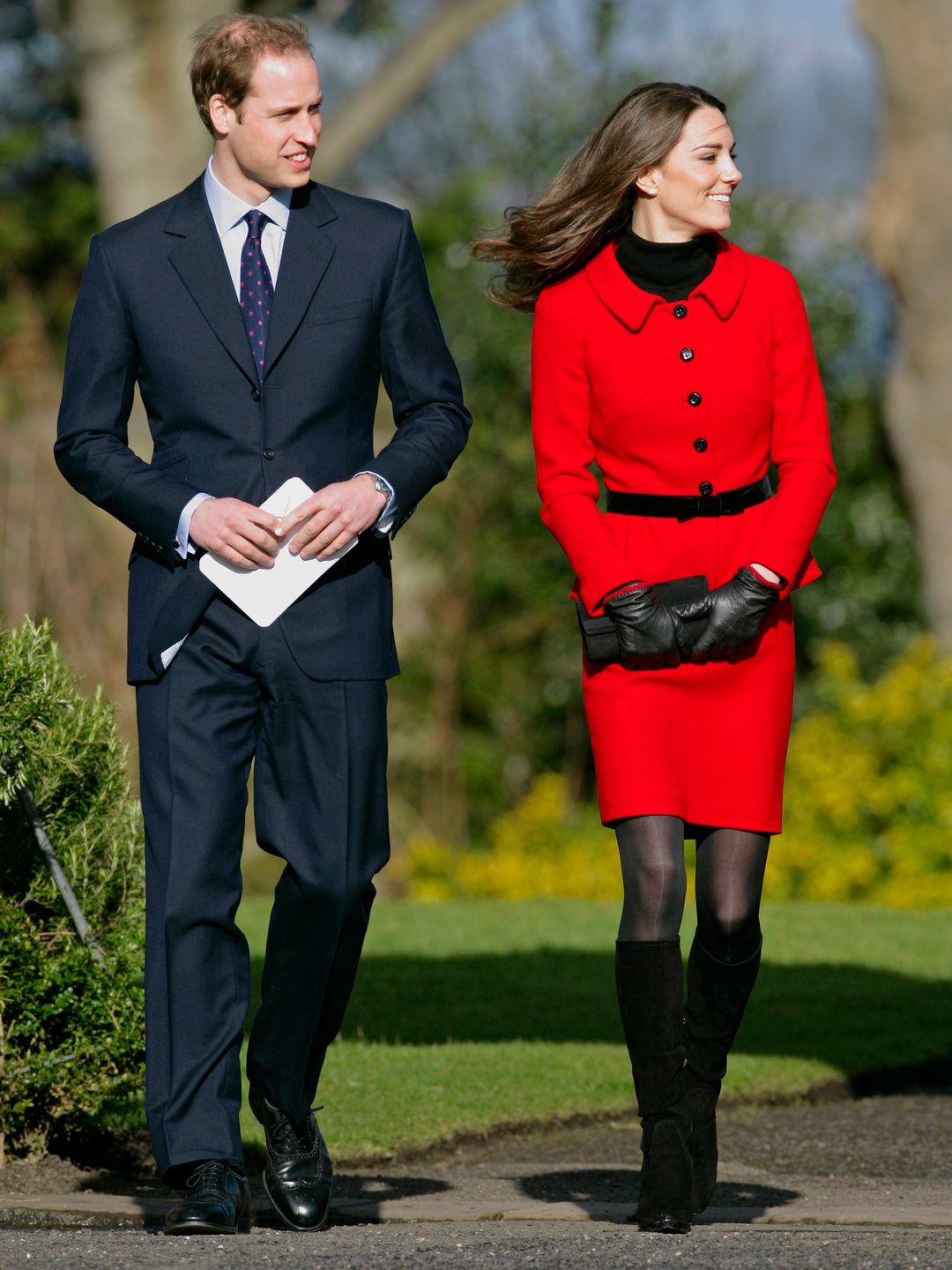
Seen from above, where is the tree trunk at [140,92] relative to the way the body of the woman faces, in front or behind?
behind

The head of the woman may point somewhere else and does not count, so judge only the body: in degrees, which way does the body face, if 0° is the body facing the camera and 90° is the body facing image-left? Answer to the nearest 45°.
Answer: approximately 0°

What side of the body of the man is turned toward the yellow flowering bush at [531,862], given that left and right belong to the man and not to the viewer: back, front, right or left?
back

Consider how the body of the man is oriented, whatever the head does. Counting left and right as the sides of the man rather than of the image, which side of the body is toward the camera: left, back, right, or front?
front

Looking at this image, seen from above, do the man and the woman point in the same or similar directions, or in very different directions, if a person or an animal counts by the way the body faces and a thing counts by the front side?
same or similar directions

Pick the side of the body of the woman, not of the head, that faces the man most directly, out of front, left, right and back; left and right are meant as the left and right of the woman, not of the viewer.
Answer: right

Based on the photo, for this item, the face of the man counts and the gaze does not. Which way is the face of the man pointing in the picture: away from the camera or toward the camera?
toward the camera

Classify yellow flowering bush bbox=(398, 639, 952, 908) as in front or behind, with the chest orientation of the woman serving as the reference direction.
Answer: behind

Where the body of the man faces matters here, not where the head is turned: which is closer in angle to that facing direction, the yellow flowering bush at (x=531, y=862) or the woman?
the woman

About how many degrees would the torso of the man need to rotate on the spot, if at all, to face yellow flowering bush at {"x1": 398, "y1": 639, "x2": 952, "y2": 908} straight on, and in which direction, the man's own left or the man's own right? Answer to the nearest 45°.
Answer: approximately 135° to the man's own left

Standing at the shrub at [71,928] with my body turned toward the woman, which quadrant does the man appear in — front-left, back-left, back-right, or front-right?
front-right

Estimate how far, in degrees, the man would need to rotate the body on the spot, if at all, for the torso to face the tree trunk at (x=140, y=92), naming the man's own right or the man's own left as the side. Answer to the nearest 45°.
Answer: approximately 180°

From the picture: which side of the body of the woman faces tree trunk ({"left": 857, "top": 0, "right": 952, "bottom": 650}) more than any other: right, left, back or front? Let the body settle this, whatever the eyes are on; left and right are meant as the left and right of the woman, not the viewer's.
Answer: back

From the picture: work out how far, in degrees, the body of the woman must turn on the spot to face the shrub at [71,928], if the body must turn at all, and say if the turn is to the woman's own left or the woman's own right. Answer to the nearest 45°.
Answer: approximately 135° to the woman's own right

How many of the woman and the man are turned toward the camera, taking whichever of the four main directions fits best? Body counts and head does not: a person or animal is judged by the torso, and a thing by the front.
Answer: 2
